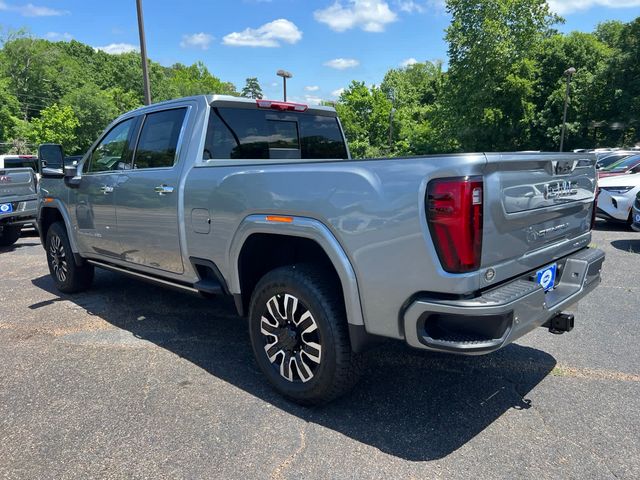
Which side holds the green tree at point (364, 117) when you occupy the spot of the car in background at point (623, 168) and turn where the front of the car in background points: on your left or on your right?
on your right

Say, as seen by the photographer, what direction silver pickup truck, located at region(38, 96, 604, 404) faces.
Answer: facing away from the viewer and to the left of the viewer

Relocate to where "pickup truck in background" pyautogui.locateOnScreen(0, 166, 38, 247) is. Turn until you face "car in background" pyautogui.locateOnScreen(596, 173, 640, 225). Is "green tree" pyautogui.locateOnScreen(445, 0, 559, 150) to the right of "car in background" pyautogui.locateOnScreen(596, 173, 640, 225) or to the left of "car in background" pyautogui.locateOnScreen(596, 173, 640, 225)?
left

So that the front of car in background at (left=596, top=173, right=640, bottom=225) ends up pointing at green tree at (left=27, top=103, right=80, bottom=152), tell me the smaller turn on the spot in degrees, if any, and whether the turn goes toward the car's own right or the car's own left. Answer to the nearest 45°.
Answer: approximately 45° to the car's own right

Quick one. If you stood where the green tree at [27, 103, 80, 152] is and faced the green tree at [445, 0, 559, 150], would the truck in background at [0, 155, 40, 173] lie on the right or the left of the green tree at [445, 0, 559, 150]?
right

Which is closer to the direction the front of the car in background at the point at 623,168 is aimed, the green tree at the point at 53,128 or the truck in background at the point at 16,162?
the truck in background

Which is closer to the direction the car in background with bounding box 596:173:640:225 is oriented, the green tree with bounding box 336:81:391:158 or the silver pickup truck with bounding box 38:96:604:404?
the silver pickup truck

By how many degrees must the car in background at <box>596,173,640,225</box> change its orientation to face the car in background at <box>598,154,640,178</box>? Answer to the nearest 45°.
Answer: approximately 135° to its right

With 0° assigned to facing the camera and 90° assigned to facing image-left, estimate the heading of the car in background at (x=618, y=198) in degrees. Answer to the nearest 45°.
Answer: approximately 45°

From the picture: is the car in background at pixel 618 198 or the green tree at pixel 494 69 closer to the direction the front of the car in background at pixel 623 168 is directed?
the car in background
